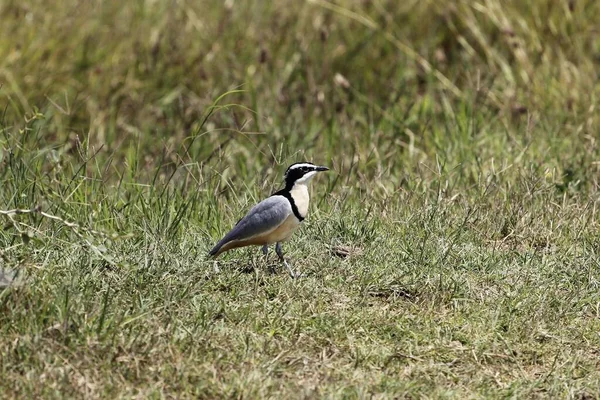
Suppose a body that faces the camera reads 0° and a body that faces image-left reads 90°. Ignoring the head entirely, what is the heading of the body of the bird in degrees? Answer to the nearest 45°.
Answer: approximately 270°
